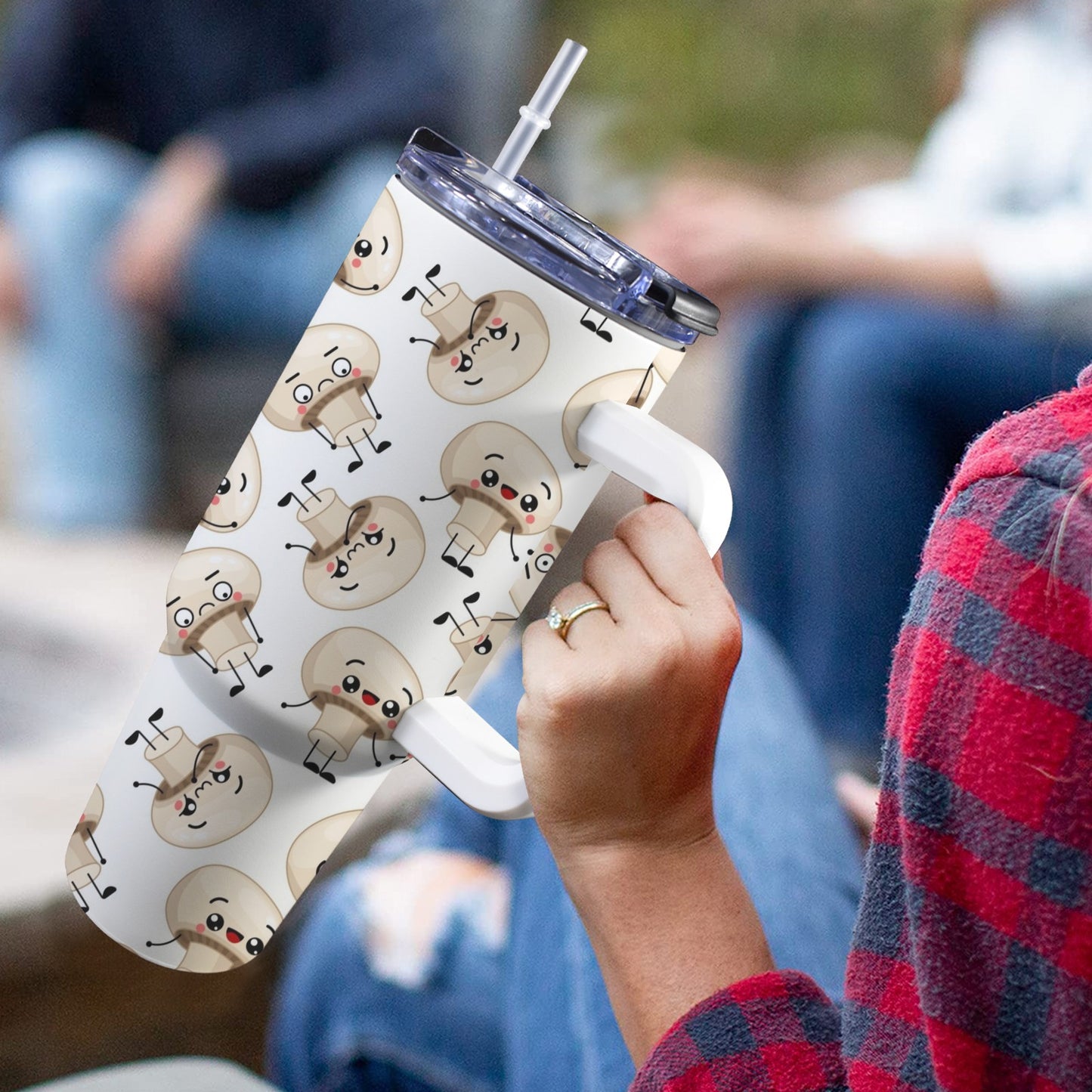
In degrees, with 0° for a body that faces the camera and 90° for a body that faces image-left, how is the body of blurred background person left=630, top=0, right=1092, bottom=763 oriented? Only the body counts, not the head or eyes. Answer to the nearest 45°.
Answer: approximately 90°

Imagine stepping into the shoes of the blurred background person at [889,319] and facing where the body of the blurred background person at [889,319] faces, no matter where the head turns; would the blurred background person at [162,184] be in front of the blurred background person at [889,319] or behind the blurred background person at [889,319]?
in front
